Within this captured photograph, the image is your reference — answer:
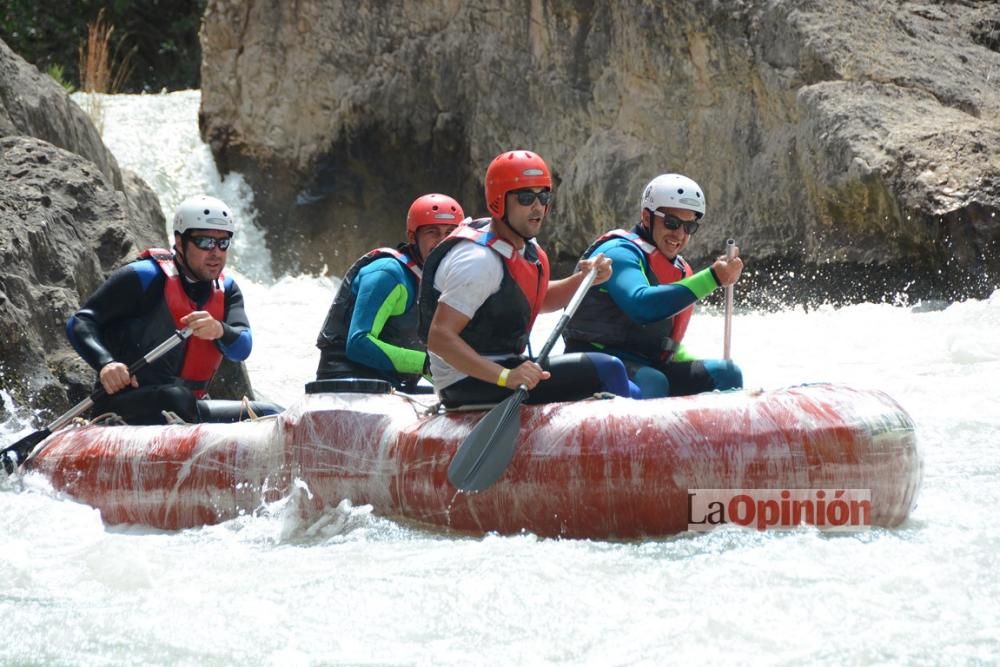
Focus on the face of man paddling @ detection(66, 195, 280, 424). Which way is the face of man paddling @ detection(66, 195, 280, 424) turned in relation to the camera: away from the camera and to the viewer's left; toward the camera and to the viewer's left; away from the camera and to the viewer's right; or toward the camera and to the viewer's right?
toward the camera and to the viewer's right

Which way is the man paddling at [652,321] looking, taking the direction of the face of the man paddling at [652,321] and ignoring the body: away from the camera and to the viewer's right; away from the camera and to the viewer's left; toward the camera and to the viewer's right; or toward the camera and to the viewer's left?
toward the camera and to the viewer's right

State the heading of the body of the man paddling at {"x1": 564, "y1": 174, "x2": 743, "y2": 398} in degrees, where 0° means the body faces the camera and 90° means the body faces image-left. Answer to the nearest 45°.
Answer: approximately 315°

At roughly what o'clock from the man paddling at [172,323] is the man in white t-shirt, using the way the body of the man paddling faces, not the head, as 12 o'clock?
The man in white t-shirt is roughly at 12 o'clock from the man paddling.

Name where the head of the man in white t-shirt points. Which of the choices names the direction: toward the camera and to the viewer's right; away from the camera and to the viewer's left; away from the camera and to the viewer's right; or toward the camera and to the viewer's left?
toward the camera and to the viewer's right
